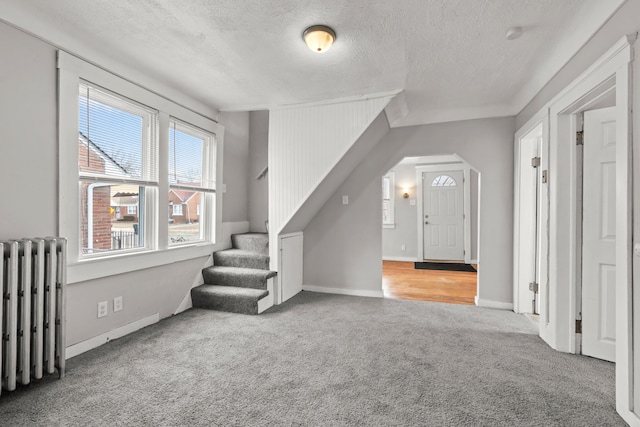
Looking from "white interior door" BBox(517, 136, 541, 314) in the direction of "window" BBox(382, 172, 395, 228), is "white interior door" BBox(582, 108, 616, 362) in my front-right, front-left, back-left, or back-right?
back-left

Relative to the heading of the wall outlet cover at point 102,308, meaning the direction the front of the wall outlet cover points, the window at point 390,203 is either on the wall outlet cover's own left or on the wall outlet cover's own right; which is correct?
on the wall outlet cover's own left

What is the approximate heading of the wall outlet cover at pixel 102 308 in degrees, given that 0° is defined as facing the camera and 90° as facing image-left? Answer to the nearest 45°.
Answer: approximately 315°

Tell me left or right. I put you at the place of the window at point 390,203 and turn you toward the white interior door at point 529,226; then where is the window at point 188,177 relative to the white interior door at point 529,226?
right

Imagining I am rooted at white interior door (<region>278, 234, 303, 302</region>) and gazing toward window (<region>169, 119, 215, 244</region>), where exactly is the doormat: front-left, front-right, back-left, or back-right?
back-right

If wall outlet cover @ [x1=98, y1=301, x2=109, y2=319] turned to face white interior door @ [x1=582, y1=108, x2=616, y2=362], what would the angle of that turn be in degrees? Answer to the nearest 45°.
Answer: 0° — it already faces it

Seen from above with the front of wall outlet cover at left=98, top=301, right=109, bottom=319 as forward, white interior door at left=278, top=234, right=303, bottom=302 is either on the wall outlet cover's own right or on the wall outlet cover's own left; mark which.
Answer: on the wall outlet cover's own left

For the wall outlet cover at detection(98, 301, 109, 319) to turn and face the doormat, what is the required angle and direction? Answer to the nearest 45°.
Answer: approximately 45° to its left
